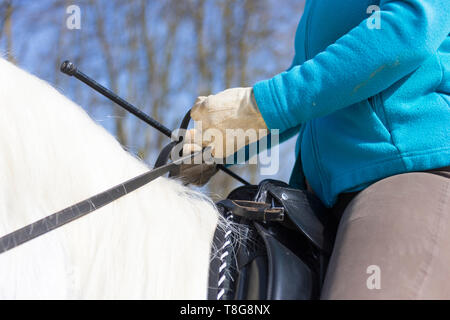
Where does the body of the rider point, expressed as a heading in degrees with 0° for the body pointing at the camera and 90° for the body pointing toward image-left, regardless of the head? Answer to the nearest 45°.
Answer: approximately 90°
